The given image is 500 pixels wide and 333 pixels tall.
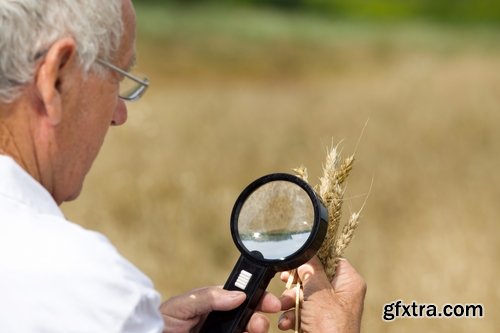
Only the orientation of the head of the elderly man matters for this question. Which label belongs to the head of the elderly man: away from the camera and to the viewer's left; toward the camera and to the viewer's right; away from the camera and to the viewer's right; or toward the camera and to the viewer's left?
away from the camera and to the viewer's right

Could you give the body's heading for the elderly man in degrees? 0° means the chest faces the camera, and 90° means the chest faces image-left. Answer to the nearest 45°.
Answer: approximately 225°
